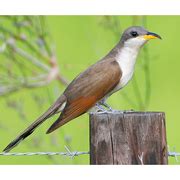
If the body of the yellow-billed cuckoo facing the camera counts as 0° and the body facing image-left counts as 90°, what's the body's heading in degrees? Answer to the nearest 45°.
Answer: approximately 270°
